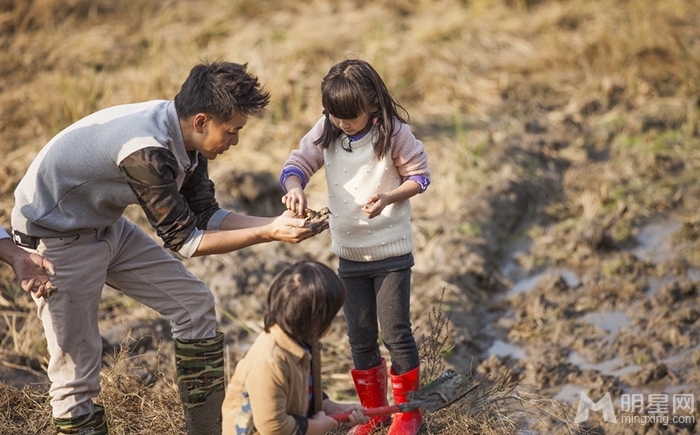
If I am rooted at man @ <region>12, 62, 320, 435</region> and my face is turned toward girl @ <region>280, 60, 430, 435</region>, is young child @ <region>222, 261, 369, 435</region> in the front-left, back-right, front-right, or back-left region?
front-right

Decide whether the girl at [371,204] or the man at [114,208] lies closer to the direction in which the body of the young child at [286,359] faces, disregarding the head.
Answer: the girl

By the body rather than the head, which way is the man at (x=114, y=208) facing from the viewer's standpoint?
to the viewer's right

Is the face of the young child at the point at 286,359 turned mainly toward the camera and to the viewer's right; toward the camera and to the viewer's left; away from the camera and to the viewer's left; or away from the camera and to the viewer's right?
away from the camera and to the viewer's right

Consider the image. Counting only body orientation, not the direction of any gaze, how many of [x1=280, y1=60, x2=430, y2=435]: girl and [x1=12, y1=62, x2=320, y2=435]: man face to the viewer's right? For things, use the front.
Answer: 1

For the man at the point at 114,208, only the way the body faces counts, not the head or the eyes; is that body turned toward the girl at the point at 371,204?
yes

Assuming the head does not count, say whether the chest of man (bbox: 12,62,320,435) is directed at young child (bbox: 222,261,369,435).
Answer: no

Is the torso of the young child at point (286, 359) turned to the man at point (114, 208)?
no

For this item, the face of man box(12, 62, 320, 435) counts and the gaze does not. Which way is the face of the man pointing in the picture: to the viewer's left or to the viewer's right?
to the viewer's right

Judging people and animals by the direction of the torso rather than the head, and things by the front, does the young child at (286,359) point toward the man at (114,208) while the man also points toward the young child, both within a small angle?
no

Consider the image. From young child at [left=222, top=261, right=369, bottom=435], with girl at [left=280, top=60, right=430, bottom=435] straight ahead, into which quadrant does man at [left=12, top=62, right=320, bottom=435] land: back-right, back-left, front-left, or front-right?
front-left

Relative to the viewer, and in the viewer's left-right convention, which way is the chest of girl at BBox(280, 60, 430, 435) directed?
facing the viewer and to the left of the viewer
